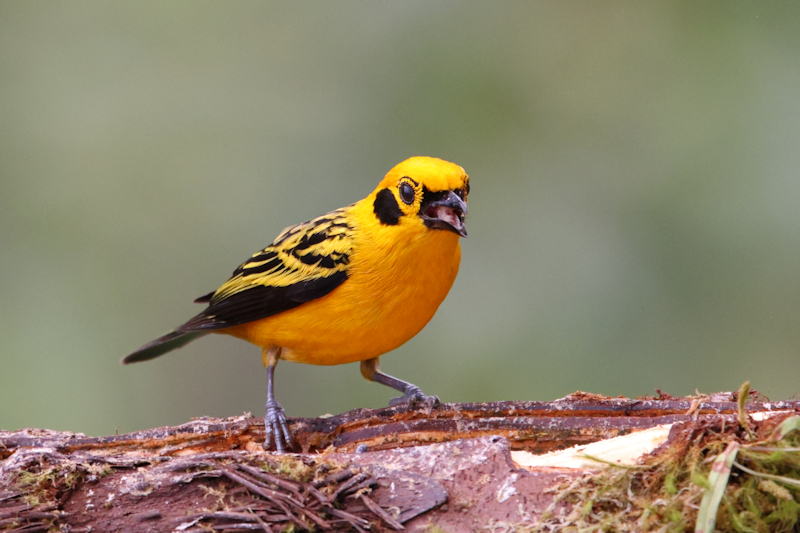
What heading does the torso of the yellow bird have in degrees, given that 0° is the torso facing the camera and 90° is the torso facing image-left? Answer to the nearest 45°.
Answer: approximately 315°
